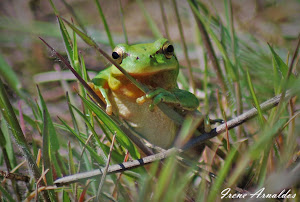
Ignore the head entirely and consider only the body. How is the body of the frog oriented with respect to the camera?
toward the camera
